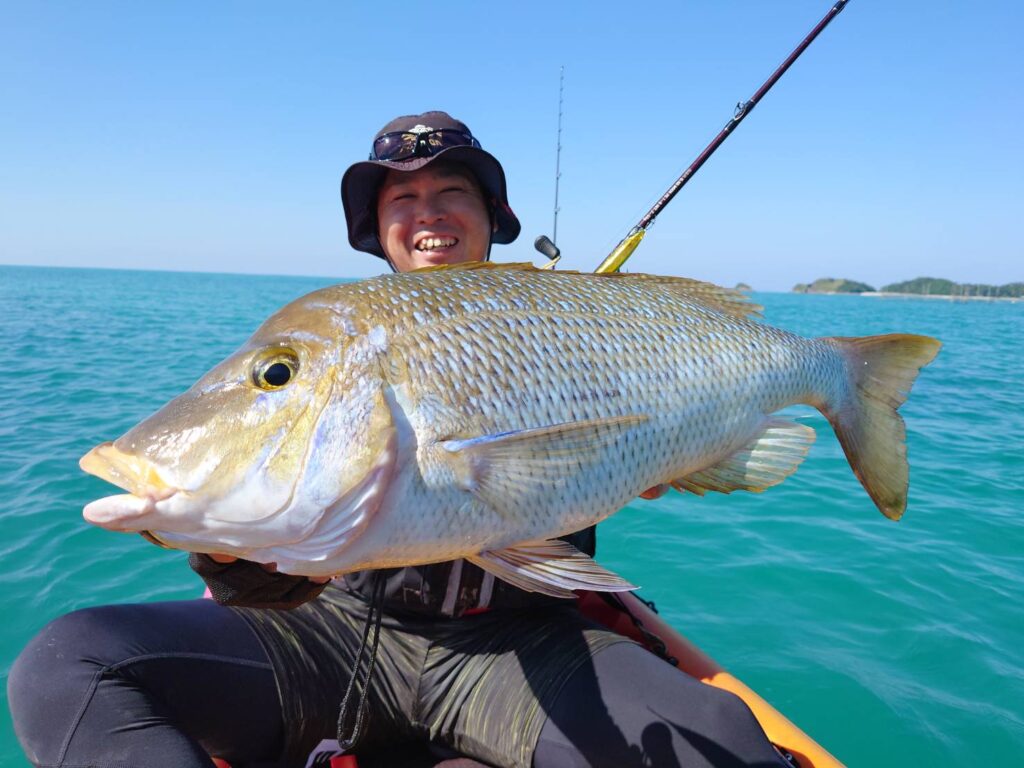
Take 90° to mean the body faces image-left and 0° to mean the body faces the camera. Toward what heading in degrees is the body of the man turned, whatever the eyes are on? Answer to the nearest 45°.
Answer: approximately 0°

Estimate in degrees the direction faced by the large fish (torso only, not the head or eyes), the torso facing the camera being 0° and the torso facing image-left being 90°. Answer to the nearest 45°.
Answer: approximately 90°
